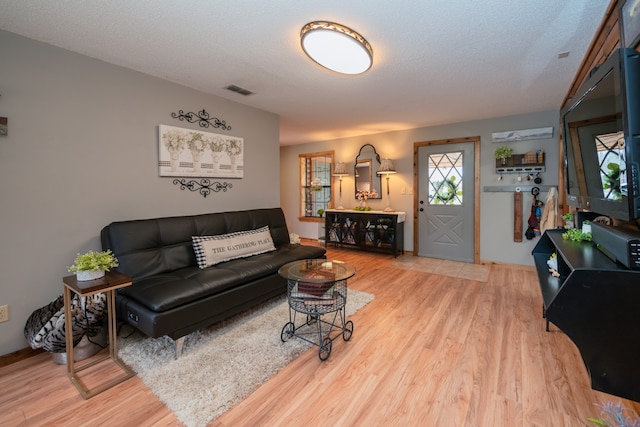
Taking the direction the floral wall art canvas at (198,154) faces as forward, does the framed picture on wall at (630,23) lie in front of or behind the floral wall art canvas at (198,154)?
in front

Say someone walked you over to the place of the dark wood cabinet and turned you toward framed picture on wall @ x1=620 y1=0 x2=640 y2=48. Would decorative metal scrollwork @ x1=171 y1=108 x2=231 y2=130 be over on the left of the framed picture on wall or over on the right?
right

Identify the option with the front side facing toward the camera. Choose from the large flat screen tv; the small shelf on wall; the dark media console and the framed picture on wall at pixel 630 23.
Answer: the small shelf on wall

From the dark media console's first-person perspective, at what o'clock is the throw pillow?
The throw pillow is roughly at 12 o'clock from the dark media console.

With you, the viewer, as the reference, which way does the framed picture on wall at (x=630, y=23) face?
facing to the left of the viewer

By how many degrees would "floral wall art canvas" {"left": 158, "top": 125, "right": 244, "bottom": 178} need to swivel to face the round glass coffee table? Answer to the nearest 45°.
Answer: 0° — it already faces it

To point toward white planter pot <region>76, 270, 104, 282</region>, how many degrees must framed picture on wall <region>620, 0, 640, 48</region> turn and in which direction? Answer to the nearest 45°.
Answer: approximately 45° to its left

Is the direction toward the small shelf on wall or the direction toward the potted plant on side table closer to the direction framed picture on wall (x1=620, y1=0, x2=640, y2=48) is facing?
the potted plant on side table

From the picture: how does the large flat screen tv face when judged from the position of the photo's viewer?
facing to the left of the viewer

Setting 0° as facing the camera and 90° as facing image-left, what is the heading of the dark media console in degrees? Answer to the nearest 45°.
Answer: approximately 90°

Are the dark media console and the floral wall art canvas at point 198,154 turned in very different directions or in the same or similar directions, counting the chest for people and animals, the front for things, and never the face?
very different directions

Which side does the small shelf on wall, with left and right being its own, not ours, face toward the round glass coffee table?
front

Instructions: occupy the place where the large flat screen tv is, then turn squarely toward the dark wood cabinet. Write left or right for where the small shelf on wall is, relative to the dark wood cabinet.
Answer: right

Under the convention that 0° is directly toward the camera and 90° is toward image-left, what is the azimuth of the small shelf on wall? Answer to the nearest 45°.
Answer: approximately 0°
